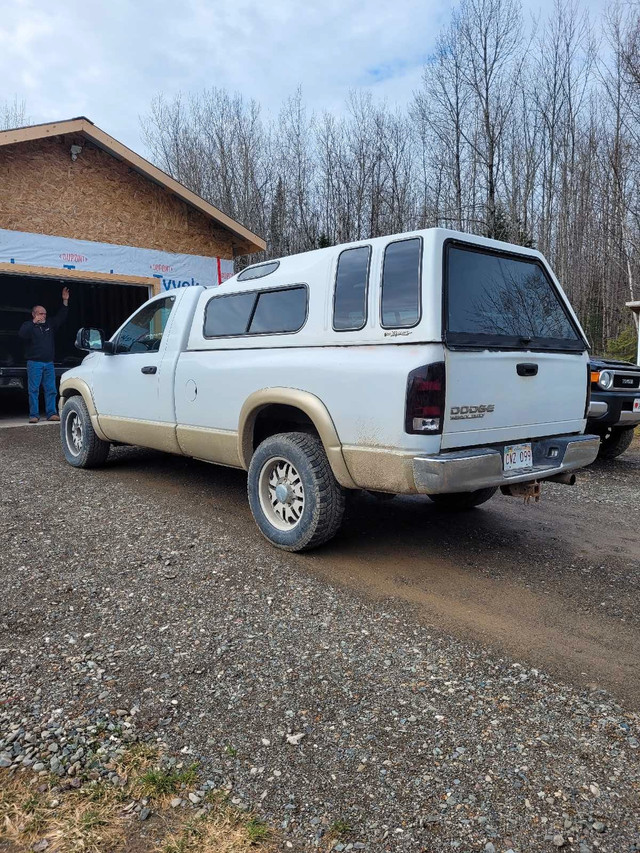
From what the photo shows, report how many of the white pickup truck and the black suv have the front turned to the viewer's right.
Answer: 0

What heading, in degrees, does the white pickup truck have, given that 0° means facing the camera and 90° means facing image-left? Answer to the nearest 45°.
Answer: approximately 135°

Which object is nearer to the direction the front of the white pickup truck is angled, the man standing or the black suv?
the man standing

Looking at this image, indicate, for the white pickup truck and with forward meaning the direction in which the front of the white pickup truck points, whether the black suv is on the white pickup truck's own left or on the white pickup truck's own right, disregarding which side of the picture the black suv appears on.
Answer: on the white pickup truck's own right

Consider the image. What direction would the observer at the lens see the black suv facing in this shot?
facing the viewer and to the left of the viewer

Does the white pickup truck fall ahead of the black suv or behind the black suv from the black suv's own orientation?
ahead

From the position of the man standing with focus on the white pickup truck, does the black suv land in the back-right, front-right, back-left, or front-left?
front-left

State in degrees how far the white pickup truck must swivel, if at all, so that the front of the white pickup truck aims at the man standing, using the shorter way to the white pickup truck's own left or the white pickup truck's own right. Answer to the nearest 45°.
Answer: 0° — it already faces them
